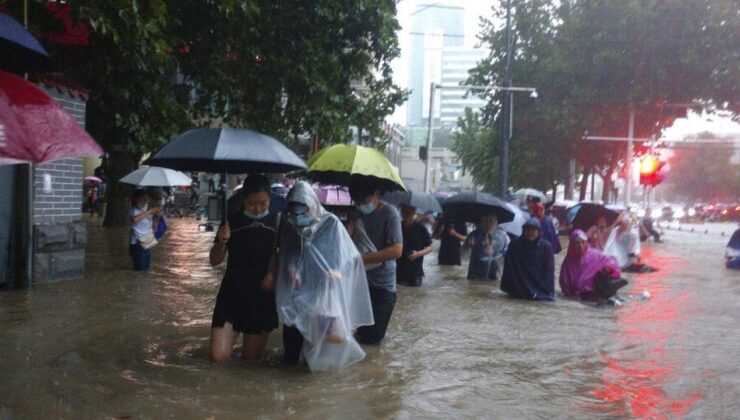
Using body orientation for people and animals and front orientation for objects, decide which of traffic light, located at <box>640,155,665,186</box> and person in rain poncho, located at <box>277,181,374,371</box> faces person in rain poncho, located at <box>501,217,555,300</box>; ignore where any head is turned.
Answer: the traffic light

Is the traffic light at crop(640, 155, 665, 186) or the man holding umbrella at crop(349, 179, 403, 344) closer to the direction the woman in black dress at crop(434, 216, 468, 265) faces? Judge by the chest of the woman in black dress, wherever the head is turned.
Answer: the man holding umbrella

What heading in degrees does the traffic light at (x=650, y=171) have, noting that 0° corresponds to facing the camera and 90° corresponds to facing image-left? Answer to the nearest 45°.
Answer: approximately 0°

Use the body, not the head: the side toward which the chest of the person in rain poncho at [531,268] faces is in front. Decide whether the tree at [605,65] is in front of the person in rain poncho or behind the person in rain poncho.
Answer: behind

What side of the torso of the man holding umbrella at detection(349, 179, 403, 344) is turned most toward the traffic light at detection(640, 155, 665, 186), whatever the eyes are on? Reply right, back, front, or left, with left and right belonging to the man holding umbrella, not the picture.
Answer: back

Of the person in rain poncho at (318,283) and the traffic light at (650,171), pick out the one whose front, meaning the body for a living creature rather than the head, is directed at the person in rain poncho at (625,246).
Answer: the traffic light

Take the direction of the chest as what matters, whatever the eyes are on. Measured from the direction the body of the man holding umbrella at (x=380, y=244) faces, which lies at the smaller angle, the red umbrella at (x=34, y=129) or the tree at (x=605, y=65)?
the red umbrella

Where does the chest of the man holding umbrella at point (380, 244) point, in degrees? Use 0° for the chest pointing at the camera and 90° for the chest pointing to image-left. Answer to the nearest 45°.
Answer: approximately 45°

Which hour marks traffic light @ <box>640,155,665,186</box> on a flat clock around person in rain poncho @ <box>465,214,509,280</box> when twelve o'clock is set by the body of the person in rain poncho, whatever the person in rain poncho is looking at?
The traffic light is roughly at 7 o'clock from the person in rain poncho.
